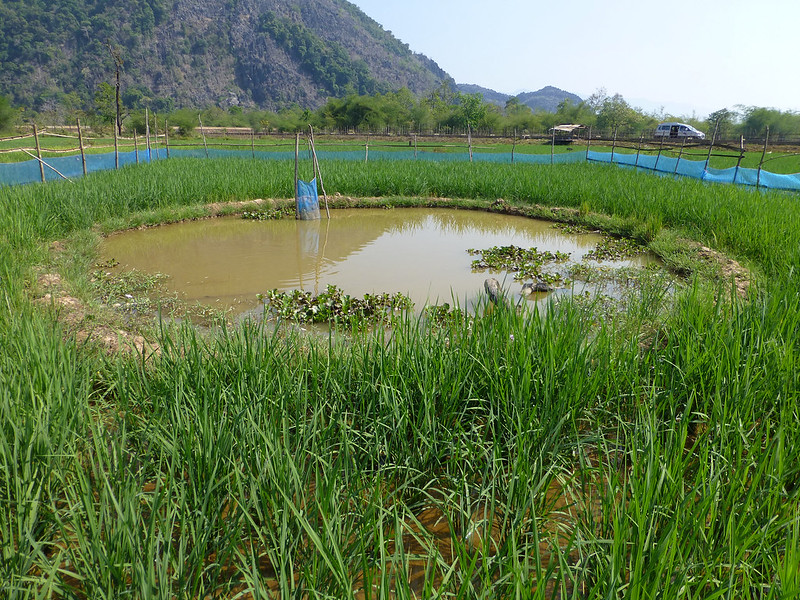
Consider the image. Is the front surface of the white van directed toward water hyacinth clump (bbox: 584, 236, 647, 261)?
no

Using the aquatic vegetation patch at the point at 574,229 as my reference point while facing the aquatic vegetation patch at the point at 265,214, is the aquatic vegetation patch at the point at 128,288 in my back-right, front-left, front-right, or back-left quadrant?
front-left

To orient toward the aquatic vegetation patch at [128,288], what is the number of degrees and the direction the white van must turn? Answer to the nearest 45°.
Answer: approximately 90° to its right

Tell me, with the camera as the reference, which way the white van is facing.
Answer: facing to the right of the viewer

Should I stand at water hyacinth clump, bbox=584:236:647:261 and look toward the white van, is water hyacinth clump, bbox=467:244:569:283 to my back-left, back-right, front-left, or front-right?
back-left

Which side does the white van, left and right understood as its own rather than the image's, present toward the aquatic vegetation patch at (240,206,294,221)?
right

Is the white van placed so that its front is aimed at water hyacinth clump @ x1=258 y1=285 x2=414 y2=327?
no

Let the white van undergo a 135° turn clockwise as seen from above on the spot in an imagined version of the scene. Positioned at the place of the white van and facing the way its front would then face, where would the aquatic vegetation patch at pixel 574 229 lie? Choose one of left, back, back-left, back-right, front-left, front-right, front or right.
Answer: front-left

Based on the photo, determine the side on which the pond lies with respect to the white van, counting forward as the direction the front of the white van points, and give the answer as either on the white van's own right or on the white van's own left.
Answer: on the white van's own right

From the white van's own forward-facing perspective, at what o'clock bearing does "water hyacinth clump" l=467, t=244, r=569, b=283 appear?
The water hyacinth clump is roughly at 3 o'clock from the white van.
